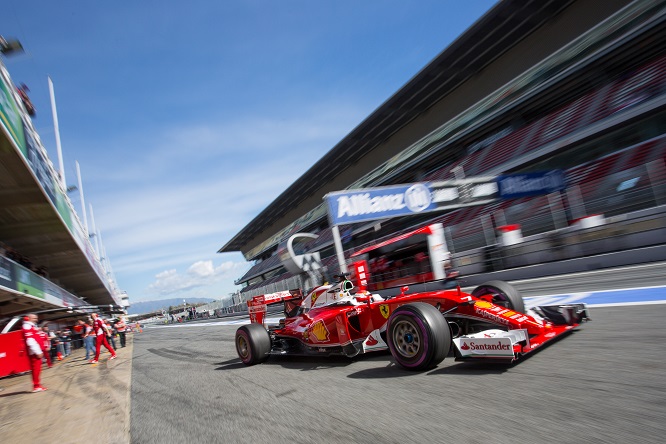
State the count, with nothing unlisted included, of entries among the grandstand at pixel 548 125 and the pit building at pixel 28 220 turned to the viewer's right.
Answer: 1

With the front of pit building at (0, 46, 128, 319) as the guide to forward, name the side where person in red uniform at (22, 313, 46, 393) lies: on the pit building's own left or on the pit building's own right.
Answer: on the pit building's own right

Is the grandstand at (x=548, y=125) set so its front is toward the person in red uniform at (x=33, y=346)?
yes

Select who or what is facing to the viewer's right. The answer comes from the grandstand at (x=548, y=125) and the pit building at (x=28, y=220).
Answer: the pit building at (x=28, y=220)

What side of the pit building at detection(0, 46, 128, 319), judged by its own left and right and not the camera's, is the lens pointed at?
right

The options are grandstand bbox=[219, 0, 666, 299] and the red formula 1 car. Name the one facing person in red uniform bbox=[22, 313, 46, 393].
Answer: the grandstand

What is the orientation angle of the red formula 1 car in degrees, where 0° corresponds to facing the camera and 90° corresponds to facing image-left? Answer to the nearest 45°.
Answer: approximately 315°

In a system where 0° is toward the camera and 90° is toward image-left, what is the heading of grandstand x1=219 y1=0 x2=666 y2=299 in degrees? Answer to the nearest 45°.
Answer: approximately 45°

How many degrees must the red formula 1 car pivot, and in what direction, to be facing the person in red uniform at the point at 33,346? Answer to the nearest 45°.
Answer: approximately 180°

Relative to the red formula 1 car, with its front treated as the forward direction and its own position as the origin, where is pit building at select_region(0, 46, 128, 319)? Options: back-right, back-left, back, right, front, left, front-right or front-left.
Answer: back

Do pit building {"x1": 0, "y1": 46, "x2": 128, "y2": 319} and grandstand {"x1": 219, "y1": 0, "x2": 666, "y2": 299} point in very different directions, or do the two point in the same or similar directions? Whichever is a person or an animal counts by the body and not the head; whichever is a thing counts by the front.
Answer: very different directions

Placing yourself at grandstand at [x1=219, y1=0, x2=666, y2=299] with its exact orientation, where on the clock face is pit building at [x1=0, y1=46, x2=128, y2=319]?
pit building at [x1=0, y1=46, x2=128, y2=319] is roughly at 1 o'clock from grandstand at [x1=219, y1=0, x2=666, y2=299].

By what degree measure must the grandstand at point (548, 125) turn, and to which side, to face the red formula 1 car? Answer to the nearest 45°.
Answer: approximately 45° to its left
